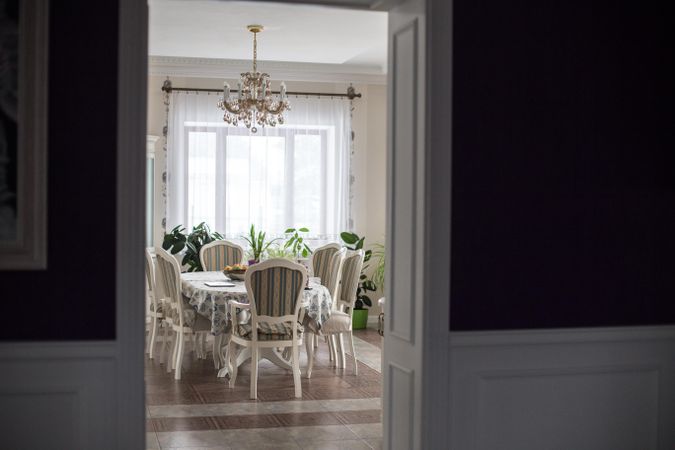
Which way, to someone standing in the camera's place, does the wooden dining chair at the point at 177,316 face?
facing away from the viewer and to the right of the viewer

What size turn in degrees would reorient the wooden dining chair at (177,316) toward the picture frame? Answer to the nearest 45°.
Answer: approximately 135° to its right

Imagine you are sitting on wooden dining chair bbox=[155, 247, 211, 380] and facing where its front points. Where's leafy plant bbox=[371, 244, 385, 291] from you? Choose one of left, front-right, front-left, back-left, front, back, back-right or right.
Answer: front

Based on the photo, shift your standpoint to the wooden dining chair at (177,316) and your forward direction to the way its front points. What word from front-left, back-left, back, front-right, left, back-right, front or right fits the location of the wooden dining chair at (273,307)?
right

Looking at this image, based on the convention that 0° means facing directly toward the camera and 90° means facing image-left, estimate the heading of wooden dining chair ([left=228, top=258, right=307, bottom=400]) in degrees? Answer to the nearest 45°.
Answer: approximately 180°

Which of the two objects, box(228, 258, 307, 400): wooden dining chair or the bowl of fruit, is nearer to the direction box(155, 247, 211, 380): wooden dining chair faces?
the bowl of fruit

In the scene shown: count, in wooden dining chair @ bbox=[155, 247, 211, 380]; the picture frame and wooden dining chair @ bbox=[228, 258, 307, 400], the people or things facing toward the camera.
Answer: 1

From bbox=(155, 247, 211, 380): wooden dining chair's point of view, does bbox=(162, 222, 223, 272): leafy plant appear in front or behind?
in front

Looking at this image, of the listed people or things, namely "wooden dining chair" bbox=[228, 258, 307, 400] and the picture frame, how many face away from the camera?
1

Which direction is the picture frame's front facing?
toward the camera

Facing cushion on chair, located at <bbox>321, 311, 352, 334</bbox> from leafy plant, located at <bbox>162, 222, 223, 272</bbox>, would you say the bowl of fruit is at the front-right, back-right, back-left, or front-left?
front-right

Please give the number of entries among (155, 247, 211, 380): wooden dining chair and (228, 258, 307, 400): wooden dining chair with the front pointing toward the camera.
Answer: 0

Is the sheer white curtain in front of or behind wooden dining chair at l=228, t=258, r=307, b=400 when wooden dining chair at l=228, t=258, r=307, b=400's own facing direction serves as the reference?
in front

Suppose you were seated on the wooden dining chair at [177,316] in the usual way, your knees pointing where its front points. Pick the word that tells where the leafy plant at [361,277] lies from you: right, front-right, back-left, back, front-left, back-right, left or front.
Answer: front

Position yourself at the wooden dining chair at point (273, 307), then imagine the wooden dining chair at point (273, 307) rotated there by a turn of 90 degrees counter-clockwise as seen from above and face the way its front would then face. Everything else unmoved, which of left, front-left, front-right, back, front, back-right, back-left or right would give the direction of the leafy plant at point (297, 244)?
right
